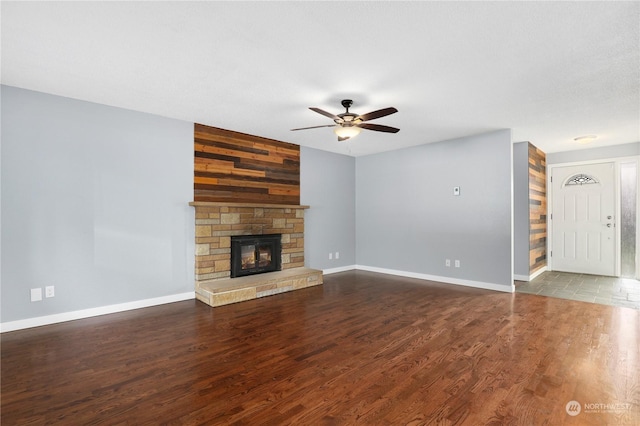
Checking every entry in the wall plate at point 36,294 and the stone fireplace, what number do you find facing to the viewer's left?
0

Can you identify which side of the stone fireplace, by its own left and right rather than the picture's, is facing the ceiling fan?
front

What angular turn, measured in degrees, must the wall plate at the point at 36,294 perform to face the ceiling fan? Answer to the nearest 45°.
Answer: approximately 45° to its left

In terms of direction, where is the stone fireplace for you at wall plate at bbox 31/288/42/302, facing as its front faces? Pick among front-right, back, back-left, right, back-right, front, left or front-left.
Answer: left

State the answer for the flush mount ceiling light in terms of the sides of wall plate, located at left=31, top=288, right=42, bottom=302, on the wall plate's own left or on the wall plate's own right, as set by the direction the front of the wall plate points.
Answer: on the wall plate's own left

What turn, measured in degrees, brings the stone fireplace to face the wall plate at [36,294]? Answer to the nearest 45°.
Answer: approximately 90° to its right

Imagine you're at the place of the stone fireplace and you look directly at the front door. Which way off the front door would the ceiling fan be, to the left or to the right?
right

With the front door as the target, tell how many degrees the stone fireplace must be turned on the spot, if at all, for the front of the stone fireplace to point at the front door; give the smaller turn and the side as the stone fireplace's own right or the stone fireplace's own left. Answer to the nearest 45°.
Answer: approximately 45° to the stone fireplace's own left

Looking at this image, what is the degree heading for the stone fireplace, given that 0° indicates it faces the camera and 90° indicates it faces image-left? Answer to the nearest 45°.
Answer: approximately 315°

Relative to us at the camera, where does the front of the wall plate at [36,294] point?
facing the viewer

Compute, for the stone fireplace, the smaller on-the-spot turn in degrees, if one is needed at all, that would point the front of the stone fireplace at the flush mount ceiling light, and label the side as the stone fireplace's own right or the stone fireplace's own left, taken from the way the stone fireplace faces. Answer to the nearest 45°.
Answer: approximately 45° to the stone fireplace's own left
